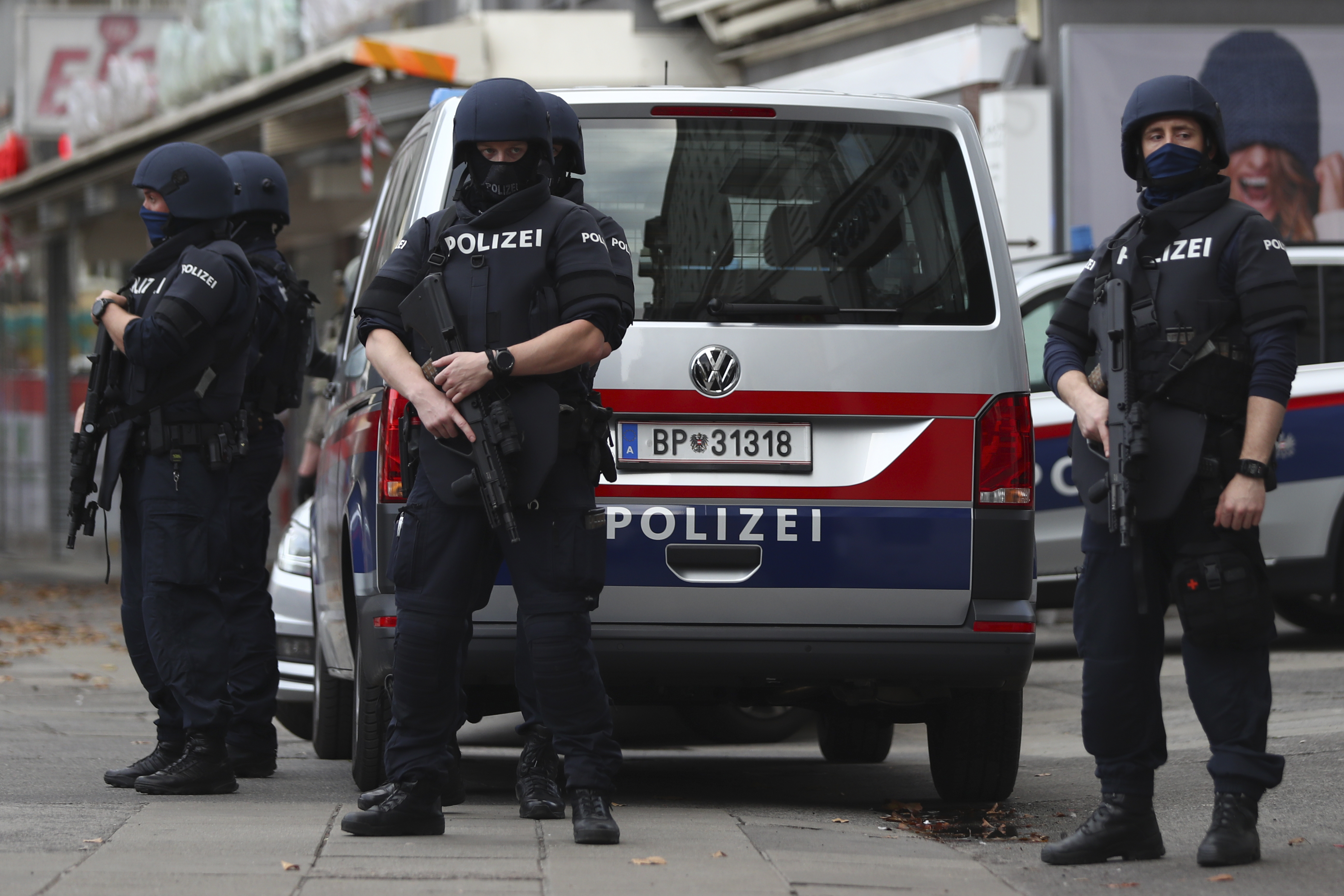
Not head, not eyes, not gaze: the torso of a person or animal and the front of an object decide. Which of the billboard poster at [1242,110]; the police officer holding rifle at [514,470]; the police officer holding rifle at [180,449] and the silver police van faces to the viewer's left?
the police officer holding rifle at [180,449]

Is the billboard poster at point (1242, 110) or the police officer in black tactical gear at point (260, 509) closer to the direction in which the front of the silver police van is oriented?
the billboard poster

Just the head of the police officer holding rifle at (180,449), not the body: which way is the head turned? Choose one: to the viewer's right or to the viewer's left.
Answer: to the viewer's left

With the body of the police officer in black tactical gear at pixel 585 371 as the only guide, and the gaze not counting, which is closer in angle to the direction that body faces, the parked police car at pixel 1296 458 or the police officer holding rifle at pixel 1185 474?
the police officer holding rifle

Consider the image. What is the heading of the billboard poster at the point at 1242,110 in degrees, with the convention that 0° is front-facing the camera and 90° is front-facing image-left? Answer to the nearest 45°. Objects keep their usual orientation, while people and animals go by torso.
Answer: approximately 0°

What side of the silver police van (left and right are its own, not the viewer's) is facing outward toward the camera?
back

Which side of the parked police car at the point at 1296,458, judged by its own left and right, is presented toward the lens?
left

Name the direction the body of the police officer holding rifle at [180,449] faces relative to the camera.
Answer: to the viewer's left

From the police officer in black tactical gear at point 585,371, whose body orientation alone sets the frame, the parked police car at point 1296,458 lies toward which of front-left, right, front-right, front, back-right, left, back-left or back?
back-left
